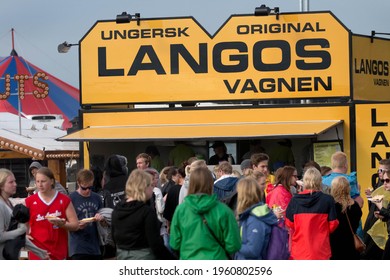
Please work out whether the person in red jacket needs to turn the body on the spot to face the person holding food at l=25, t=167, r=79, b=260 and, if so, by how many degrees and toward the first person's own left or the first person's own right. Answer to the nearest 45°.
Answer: approximately 90° to the first person's own left

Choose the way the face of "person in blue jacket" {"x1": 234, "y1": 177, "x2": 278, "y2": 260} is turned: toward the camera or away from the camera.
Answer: away from the camera

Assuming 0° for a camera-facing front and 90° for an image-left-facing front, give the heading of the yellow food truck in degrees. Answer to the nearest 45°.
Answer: approximately 0°

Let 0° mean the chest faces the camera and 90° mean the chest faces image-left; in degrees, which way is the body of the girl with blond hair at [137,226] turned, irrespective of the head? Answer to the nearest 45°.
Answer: approximately 225°

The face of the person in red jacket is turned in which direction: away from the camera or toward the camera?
away from the camera

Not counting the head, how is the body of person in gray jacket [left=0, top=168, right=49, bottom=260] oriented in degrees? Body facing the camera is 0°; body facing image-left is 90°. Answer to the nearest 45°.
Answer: approximately 270°

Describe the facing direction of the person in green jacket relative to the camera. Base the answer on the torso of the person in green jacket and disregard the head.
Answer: away from the camera

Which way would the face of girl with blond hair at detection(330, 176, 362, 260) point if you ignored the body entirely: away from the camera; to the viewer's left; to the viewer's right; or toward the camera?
away from the camera

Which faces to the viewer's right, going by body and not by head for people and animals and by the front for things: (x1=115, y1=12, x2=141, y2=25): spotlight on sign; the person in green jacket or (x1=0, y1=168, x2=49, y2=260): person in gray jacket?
the person in gray jacket

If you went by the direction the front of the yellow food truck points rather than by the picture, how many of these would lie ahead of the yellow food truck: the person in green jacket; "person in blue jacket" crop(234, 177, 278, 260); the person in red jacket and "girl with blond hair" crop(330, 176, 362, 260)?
4

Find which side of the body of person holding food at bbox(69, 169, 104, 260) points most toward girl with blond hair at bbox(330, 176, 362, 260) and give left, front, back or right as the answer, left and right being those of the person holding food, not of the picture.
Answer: left

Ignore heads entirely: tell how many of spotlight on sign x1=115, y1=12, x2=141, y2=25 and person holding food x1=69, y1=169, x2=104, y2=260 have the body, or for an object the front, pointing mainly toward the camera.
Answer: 1

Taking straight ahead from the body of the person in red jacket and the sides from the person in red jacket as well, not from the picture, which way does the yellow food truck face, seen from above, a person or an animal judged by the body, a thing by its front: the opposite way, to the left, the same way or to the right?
the opposite way

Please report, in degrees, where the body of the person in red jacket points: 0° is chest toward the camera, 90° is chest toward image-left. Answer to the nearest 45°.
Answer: approximately 180°
